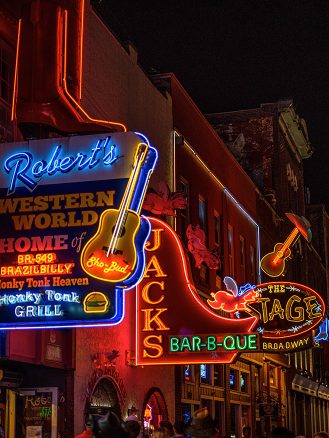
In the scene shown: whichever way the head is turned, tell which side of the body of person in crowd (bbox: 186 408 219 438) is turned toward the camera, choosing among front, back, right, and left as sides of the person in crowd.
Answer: back

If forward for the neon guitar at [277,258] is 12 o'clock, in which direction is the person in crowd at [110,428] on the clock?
The person in crowd is roughly at 12 o'clock from the neon guitar.

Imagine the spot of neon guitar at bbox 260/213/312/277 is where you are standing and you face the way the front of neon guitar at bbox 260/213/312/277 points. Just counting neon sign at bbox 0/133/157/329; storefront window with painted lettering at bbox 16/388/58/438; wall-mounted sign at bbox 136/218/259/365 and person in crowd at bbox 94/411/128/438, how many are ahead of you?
4

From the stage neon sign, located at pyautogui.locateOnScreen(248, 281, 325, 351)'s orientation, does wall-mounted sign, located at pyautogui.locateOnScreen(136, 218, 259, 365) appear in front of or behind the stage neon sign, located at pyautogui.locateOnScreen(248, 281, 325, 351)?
in front

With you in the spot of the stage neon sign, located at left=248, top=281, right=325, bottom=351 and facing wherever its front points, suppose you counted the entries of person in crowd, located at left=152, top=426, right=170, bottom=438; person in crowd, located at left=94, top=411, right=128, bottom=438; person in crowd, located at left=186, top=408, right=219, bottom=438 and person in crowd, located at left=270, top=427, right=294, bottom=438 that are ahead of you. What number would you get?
4

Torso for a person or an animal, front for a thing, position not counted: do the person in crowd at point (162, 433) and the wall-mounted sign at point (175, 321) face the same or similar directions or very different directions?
very different directions

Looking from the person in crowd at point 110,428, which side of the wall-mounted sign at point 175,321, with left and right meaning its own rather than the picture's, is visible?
front

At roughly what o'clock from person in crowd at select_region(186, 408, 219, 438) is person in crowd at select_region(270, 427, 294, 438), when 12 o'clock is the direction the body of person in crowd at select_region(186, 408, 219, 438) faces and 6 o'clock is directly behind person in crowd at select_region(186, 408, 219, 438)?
person in crowd at select_region(270, 427, 294, 438) is roughly at 4 o'clock from person in crowd at select_region(186, 408, 219, 438).

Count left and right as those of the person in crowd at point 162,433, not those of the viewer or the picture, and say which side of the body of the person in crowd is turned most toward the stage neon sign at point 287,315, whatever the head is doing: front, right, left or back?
front

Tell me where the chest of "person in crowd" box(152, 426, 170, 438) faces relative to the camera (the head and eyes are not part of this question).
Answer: away from the camera

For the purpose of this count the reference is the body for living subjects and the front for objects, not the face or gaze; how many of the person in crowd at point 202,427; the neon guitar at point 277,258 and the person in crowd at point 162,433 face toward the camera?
1

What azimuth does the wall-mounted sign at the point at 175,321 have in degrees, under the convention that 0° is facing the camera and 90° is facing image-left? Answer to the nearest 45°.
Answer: approximately 0°
